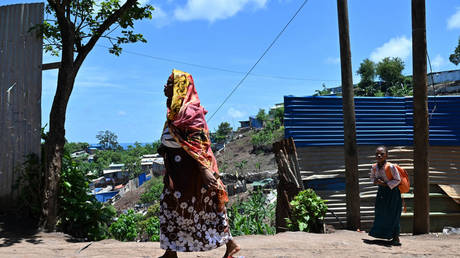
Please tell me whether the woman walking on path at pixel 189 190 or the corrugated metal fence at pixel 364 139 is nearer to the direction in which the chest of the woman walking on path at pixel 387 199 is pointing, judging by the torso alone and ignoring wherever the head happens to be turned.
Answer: the woman walking on path

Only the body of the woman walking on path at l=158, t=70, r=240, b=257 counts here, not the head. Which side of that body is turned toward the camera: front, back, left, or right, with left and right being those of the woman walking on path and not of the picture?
left

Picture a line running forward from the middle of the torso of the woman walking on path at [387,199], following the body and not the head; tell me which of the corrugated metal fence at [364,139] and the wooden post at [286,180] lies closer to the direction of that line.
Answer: the wooden post

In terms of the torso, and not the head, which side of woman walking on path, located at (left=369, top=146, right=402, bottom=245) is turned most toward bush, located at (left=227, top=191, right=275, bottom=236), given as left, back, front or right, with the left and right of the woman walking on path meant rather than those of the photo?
right

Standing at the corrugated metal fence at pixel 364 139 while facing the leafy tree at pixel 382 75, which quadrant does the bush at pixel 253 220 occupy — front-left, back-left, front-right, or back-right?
back-left

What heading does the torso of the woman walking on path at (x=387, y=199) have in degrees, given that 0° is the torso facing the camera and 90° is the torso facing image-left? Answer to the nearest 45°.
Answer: approximately 45°

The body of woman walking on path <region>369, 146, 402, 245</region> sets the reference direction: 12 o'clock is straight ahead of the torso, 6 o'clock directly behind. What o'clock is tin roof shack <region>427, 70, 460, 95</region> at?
The tin roof shack is roughly at 5 o'clock from the woman walking on path.

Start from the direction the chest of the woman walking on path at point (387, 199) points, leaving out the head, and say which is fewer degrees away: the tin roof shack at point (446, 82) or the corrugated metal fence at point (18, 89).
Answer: the corrugated metal fence

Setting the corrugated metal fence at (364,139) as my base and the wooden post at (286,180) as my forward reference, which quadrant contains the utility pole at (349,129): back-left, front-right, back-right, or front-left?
front-left
